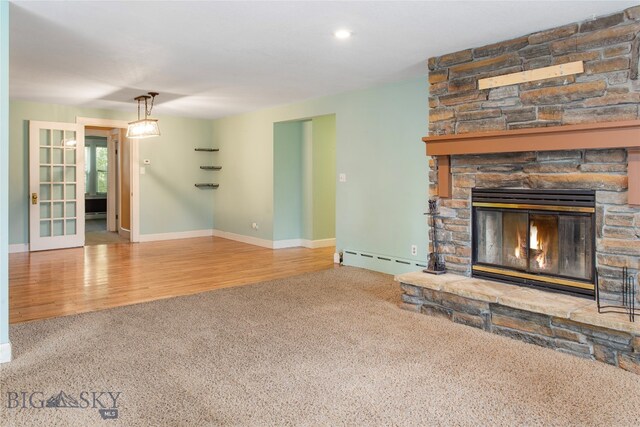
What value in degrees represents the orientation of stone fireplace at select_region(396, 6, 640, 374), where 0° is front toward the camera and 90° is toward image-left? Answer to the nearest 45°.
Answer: approximately 45°

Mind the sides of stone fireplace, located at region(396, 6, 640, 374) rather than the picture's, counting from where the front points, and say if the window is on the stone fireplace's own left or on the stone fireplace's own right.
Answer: on the stone fireplace's own right

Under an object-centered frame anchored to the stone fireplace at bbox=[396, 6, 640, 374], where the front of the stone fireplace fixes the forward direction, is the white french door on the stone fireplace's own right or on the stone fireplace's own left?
on the stone fireplace's own right
